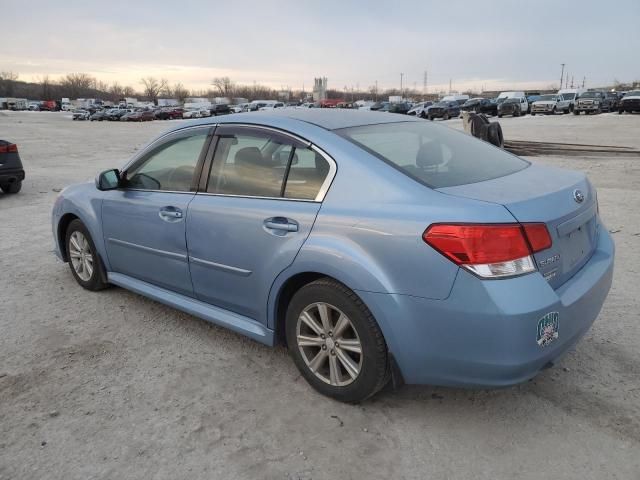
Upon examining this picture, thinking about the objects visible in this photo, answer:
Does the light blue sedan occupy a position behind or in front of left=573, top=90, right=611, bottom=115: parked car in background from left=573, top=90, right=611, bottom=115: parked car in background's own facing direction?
in front

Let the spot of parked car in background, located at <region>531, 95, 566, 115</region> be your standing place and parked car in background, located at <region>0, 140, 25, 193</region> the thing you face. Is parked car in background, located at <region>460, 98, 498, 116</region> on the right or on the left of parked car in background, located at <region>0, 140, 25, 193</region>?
right

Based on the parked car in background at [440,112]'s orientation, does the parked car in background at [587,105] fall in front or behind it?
behind

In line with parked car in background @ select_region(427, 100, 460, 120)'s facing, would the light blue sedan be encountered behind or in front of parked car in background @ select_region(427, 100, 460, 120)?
in front

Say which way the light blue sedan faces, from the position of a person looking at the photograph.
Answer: facing away from the viewer and to the left of the viewer

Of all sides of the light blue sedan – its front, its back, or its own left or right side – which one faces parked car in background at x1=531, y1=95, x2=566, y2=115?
right
